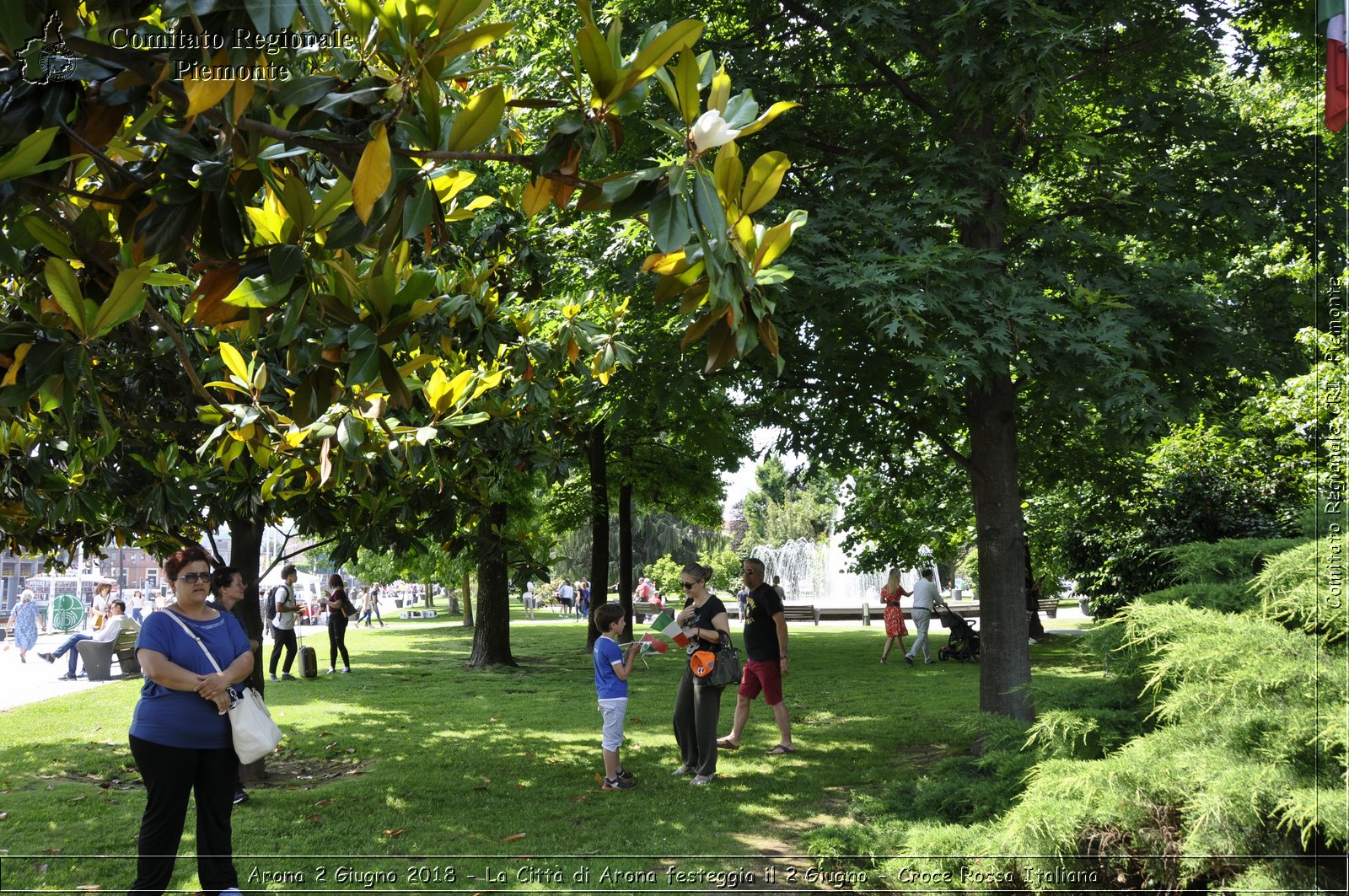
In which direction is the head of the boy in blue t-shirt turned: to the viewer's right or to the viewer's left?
to the viewer's right

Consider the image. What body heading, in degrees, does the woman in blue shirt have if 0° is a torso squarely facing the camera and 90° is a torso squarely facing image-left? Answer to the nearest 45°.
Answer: approximately 315°

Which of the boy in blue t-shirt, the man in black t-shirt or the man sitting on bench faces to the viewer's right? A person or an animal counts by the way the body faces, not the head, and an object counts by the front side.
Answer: the boy in blue t-shirt

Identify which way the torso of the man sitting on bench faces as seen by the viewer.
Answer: to the viewer's left

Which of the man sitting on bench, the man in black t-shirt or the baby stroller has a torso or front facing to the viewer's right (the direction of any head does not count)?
the baby stroller

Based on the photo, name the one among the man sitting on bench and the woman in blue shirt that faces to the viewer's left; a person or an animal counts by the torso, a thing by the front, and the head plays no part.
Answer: the man sitting on bench

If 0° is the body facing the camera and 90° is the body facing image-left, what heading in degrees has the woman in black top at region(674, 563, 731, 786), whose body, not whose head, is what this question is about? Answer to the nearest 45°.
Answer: approximately 45°

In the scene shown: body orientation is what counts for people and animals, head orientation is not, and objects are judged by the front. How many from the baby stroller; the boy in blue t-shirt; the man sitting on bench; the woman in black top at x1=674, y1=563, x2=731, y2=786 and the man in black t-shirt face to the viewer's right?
2

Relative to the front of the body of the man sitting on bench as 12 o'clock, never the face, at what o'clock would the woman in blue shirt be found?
The woman in blue shirt is roughly at 9 o'clock from the man sitting on bench.

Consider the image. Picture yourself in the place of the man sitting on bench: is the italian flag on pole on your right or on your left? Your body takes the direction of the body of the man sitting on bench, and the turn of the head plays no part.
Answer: on your left

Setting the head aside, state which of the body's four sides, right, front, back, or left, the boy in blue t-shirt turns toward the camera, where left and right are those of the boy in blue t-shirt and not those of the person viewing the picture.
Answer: right

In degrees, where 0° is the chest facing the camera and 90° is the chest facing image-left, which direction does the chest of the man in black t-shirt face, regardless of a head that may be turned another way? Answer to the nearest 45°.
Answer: approximately 45°

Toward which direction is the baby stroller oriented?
to the viewer's right
